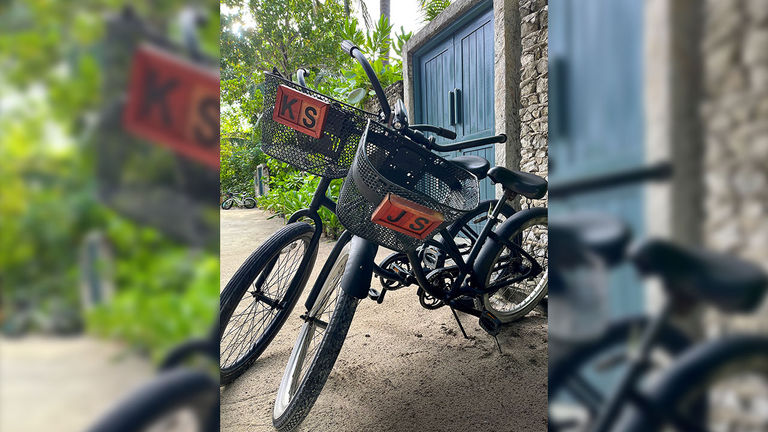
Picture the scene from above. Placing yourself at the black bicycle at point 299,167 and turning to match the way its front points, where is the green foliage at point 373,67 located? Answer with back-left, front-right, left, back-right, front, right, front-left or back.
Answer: back-right

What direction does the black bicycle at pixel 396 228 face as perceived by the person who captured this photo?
facing the viewer and to the left of the viewer

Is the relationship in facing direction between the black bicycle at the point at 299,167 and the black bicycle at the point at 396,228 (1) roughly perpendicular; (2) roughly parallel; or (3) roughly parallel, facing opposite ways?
roughly parallel

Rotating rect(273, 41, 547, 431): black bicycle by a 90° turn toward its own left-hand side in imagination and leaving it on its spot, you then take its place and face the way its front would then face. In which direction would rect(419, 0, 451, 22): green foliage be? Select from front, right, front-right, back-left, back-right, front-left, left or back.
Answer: back-left

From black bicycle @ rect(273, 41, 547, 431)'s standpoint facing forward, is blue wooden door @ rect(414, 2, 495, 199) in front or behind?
behind

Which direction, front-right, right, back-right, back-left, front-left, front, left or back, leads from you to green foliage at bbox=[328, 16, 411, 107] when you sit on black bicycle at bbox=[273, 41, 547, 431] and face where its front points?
back-right

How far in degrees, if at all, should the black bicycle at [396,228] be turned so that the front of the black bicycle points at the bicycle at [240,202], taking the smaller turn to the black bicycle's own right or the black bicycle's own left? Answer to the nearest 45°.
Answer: approximately 90° to the black bicycle's own right

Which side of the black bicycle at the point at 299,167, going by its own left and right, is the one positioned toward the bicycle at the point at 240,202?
right

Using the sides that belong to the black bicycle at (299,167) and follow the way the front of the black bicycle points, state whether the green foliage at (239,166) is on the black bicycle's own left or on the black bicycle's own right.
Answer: on the black bicycle's own right
